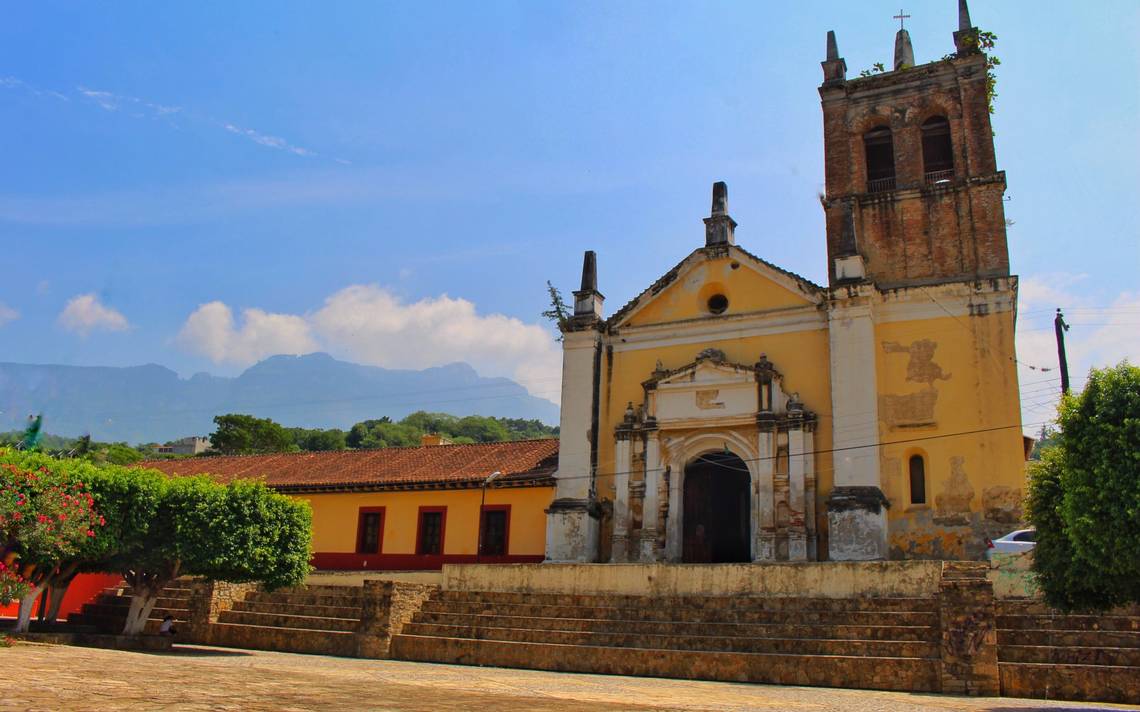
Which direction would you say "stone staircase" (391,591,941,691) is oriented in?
toward the camera

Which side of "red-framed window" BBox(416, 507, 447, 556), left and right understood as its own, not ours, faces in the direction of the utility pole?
left

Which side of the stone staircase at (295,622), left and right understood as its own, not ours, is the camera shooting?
front

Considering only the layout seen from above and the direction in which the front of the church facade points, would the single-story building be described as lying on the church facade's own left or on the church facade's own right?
on the church facade's own right

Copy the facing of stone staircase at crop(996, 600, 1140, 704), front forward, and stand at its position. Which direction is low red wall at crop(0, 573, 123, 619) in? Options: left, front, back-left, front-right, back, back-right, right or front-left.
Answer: right

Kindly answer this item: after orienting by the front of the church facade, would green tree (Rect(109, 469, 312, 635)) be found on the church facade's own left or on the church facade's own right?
on the church facade's own right

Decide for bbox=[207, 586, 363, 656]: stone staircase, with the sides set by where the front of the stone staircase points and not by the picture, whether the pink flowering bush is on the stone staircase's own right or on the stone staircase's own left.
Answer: on the stone staircase's own right

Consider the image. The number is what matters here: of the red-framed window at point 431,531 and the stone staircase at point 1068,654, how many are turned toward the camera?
2

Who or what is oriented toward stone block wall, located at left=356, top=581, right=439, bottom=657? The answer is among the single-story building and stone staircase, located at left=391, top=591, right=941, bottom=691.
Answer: the single-story building

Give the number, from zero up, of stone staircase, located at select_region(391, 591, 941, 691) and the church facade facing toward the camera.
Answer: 2

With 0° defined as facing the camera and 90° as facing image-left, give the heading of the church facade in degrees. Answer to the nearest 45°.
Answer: approximately 0°

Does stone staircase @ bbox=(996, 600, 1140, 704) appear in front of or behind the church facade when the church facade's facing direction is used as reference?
in front

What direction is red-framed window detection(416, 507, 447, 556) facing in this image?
toward the camera
